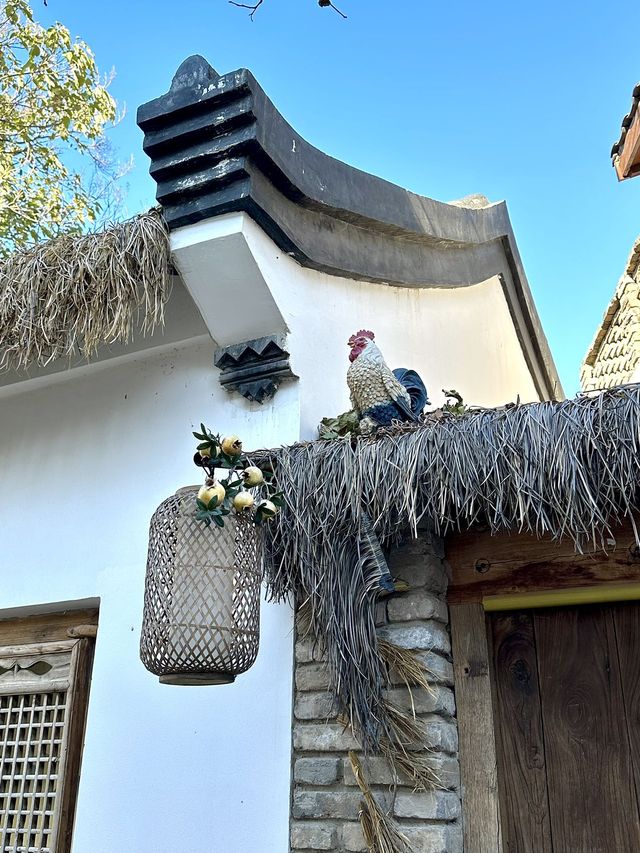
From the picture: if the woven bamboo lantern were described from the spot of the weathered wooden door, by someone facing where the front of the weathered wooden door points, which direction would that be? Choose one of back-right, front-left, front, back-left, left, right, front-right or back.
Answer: front-right

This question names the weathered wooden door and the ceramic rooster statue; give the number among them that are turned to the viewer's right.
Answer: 0

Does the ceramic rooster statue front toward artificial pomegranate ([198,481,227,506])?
yes

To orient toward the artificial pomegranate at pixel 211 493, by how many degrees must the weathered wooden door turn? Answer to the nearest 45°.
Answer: approximately 45° to its right

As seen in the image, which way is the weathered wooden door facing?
toward the camera

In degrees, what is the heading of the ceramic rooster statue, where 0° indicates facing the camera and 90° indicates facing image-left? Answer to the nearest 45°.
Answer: approximately 45°

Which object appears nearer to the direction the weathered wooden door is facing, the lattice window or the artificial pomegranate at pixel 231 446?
the artificial pomegranate

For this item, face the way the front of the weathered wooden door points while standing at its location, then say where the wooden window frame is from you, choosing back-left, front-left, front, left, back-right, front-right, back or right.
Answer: right

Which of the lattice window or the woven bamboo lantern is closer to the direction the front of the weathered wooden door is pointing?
the woven bamboo lantern
